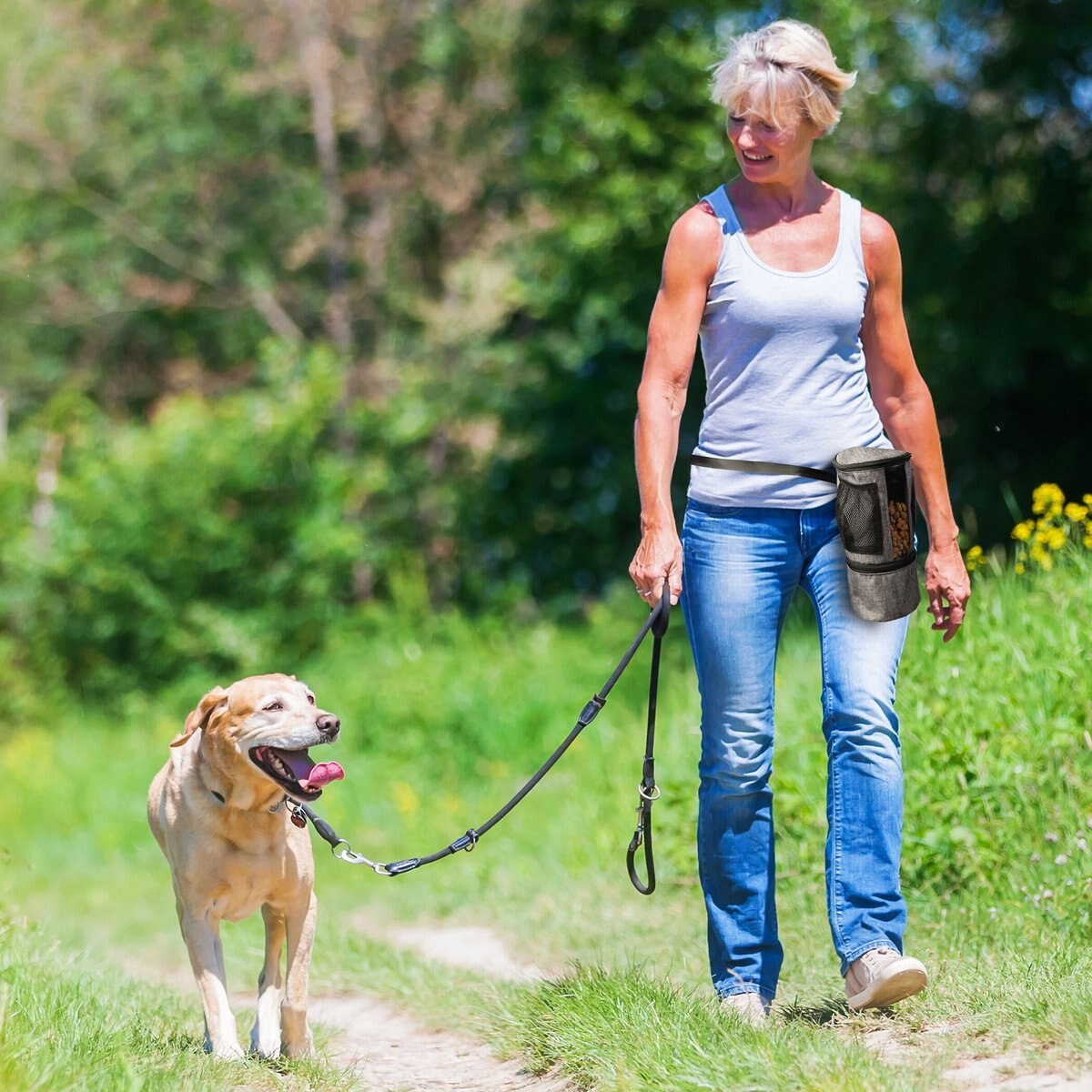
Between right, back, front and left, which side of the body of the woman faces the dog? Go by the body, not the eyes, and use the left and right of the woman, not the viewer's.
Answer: right

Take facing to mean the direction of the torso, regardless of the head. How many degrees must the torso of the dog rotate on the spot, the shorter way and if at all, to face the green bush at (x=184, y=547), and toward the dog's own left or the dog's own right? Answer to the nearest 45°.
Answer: approximately 180°

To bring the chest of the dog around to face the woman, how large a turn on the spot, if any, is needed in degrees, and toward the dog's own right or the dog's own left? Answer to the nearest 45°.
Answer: approximately 90° to the dog's own left

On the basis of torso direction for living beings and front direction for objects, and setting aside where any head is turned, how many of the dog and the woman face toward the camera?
2

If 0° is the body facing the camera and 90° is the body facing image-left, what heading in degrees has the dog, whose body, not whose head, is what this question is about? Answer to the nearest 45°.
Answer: approximately 0°

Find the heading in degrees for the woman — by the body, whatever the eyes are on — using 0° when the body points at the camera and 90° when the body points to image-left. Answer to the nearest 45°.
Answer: approximately 0°

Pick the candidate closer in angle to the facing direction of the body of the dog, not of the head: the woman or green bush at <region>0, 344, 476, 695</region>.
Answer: the woman
